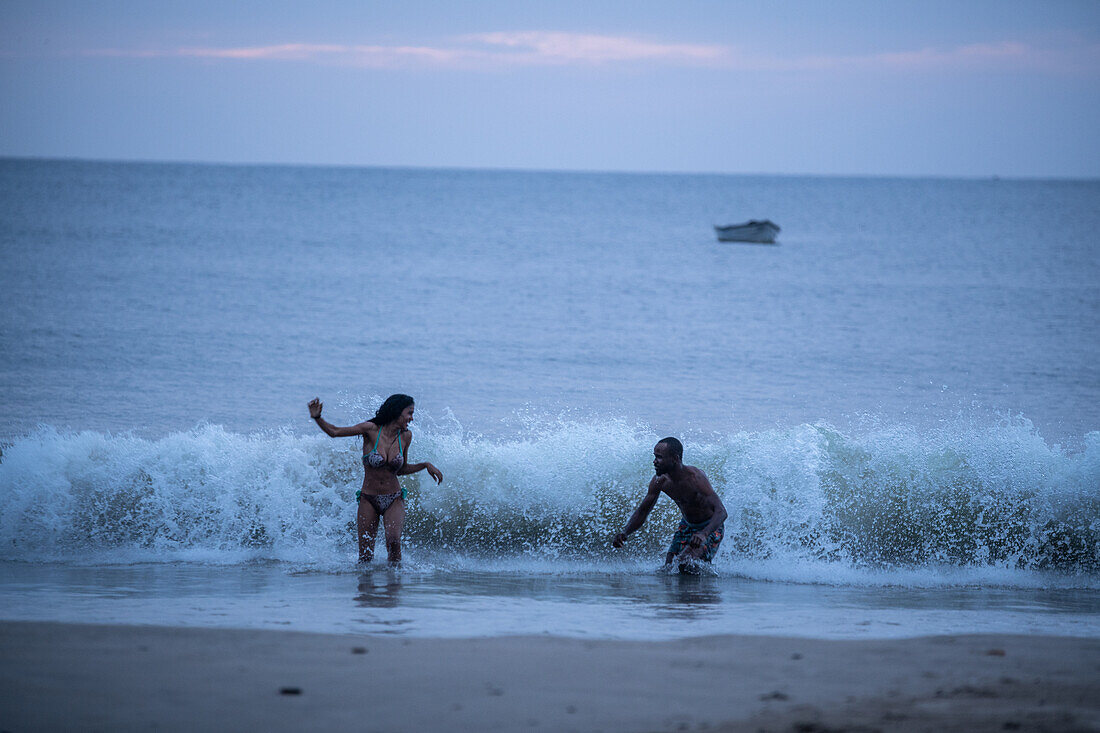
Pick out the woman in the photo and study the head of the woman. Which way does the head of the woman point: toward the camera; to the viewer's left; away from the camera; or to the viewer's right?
to the viewer's right

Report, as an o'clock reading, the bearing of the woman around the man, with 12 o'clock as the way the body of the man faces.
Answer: The woman is roughly at 1 o'clock from the man.

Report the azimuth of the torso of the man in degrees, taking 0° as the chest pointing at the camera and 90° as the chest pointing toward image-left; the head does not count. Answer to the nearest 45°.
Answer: approximately 45°

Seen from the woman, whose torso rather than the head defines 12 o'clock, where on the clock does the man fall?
The man is roughly at 9 o'clock from the woman.

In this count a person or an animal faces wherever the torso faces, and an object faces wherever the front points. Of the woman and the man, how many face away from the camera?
0

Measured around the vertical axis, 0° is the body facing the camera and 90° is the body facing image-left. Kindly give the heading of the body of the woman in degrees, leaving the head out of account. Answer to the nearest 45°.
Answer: approximately 0°
